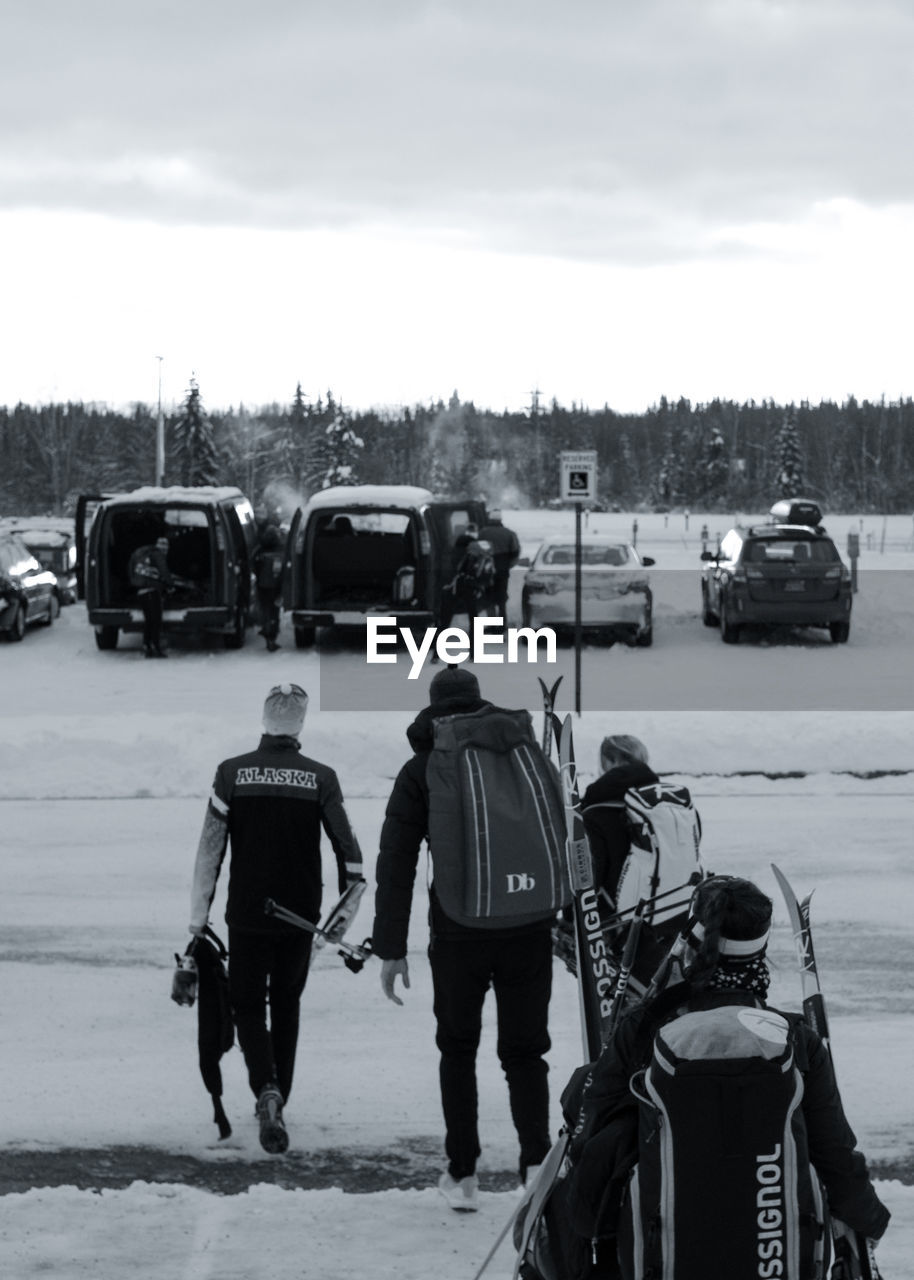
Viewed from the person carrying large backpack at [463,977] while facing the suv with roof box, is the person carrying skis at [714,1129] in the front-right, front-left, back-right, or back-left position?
back-right

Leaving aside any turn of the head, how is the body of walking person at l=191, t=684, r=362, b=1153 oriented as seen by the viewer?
away from the camera

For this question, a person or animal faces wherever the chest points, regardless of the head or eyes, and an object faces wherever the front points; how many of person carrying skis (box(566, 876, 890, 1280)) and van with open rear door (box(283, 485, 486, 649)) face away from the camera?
2

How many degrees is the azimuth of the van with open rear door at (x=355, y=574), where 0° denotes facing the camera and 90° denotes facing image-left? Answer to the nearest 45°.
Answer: approximately 180°

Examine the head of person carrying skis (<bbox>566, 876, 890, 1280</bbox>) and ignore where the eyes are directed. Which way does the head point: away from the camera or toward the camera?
away from the camera

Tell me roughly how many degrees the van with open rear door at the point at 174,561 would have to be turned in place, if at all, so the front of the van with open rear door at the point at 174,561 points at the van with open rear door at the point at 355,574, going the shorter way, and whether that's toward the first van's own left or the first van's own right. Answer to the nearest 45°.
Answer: approximately 90° to the first van's own right

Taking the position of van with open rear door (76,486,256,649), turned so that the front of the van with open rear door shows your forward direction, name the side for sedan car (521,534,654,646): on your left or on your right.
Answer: on your right

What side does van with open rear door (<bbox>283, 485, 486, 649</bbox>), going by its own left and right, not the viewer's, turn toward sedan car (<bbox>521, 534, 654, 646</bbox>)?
right

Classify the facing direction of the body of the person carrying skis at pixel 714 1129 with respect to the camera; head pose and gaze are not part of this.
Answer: away from the camera

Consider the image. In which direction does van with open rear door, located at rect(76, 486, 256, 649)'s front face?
away from the camera

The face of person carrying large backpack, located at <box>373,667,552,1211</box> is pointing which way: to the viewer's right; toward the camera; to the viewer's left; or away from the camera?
away from the camera

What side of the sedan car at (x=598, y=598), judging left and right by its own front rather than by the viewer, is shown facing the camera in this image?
back

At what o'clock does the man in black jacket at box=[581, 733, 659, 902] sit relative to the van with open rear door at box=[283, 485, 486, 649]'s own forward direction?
The man in black jacket is roughly at 6 o'clock from the van with open rear door.

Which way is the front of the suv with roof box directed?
away from the camera
